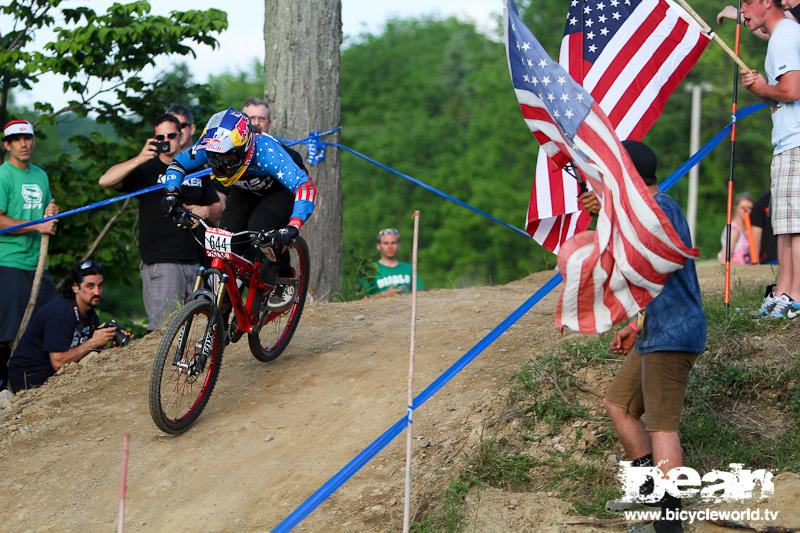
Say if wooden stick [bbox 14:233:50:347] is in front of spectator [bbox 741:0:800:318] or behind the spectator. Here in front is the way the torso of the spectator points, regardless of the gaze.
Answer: in front

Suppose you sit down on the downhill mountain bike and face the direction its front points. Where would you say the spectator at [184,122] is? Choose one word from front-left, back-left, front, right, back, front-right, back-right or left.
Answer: back-right

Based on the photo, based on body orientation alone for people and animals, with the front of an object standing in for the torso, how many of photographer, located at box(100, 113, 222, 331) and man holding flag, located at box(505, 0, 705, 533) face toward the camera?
1

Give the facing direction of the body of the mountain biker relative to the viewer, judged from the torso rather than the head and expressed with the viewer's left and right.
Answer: facing the viewer and to the left of the viewer

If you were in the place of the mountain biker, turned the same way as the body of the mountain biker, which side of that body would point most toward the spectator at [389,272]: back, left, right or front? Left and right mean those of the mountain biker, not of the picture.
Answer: back

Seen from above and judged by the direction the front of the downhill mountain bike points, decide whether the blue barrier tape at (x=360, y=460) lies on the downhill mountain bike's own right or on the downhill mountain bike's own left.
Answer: on the downhill mountain bike's own left

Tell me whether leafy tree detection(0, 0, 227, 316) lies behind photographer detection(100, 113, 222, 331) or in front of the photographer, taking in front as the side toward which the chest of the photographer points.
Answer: behind

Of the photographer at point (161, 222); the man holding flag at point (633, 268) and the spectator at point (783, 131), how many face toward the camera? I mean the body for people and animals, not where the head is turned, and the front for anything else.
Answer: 1

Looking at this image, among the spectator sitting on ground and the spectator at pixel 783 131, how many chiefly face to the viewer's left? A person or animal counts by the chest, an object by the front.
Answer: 1

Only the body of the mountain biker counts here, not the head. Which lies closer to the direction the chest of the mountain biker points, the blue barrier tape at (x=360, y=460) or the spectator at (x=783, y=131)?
the blue barrier tape

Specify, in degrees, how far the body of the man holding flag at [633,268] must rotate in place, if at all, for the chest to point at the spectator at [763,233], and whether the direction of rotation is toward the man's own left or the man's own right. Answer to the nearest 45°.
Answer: approximately 45° to the man's own right

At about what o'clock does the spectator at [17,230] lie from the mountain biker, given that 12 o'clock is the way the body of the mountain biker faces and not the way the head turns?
The spectator is roughly at 3 o'clock from the mountain biker.
